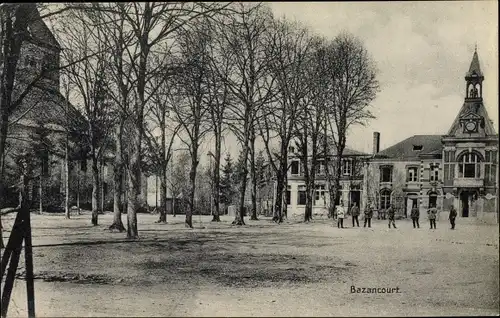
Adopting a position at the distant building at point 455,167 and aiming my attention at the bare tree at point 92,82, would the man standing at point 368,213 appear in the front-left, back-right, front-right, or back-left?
front-left

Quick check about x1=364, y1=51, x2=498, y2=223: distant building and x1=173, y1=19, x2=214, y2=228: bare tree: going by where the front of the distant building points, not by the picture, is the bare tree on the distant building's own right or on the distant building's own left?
on the distant building's own right

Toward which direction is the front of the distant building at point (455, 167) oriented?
toward the camera
